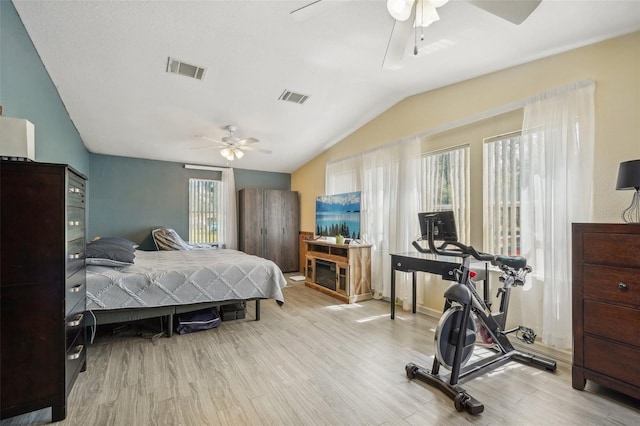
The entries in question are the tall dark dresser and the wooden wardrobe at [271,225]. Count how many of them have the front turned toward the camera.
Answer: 1

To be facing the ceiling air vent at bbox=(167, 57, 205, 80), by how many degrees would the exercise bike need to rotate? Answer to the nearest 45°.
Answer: approximately 45° to its right

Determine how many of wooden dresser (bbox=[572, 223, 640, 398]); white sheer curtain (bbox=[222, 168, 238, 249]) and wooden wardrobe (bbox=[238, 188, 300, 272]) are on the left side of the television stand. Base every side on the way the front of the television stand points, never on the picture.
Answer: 1

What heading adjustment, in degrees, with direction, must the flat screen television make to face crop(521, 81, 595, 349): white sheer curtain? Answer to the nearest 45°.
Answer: approximately 90° to its left

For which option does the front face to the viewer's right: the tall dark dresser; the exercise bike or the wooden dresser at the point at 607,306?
the tall dark dresser

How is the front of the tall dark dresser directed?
to the viewer's right
